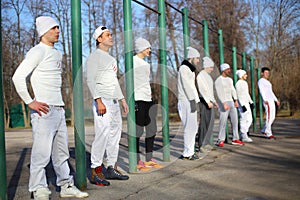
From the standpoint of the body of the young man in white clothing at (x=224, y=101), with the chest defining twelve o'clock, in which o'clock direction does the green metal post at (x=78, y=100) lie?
The green metal post is roughly at 2 o'clock from the young man in white clothing.

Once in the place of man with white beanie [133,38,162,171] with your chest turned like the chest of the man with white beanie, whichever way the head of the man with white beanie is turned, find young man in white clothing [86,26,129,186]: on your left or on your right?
on your right

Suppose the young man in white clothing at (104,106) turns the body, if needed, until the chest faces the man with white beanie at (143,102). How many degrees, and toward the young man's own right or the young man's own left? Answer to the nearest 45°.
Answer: approximately 90° to the young man's own left

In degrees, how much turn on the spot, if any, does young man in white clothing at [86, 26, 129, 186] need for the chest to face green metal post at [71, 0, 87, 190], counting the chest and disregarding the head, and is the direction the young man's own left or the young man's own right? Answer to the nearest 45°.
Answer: approximately 90° to the young man's own right
